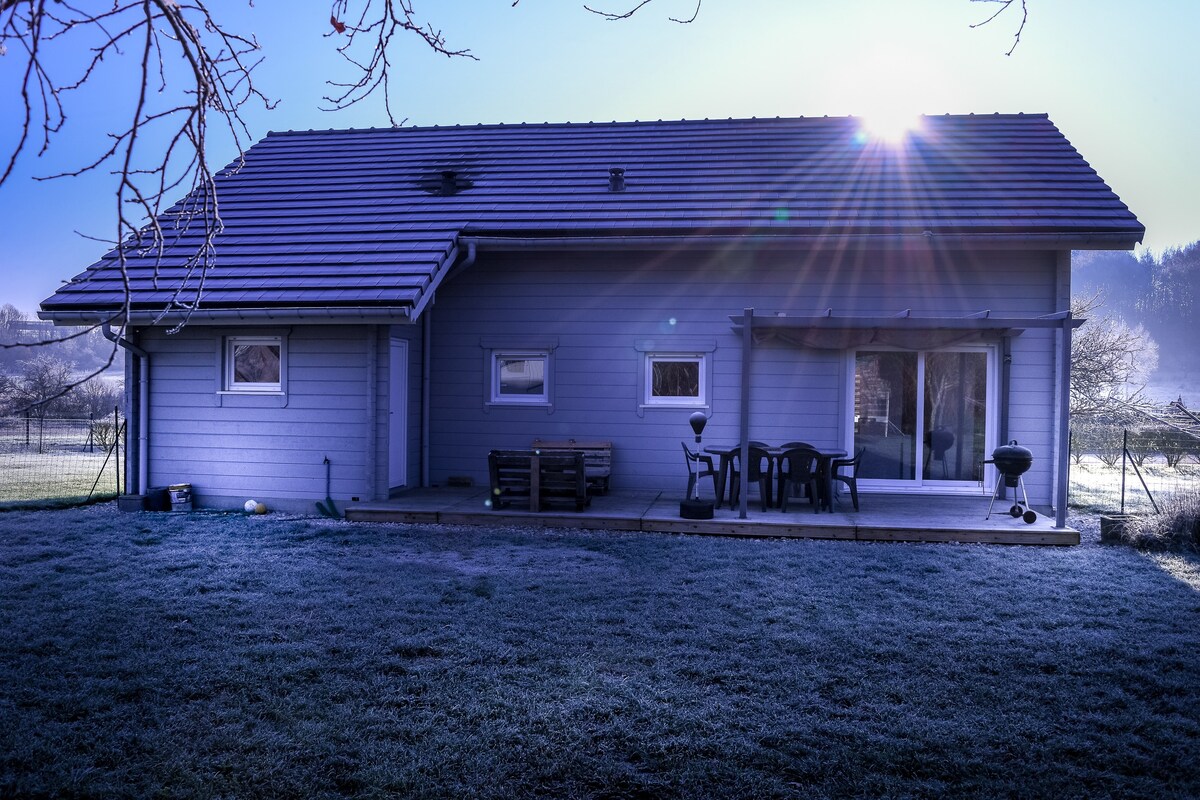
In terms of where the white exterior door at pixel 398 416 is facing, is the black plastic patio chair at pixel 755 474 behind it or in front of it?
in front

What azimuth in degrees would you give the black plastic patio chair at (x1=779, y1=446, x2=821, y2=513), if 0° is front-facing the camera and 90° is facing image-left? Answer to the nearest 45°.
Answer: approximately 180°

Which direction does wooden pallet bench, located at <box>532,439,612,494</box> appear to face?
toward the camera

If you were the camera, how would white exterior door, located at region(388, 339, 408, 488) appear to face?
facing to the right of the viewer

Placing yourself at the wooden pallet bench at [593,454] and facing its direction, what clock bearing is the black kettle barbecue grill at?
The black kettle barbecue grill is roughly at 10 o'clock from the wooden pallet bench.

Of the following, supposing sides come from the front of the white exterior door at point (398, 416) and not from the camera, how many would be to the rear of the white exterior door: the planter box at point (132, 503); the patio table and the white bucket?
2

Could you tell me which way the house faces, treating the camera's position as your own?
facing the viewer

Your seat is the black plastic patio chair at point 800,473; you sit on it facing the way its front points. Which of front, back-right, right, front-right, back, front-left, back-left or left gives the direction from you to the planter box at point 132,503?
left

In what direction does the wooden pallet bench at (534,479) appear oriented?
away from the camera

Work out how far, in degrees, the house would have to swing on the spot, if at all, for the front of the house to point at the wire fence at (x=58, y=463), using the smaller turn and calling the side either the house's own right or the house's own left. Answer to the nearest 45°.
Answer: approximately 135° to the house's own right

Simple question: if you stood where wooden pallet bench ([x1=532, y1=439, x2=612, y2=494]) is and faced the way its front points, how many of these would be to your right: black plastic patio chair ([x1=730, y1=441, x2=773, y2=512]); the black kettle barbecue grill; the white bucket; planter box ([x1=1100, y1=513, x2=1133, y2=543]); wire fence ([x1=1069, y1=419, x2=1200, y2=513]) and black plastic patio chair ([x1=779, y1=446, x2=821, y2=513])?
1

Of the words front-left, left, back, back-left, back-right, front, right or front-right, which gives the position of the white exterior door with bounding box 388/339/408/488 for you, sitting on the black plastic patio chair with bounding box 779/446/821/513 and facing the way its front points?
left

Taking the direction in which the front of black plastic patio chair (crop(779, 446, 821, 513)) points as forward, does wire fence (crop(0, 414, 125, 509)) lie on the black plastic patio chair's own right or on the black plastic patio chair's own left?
on the black plastic patio chair's own left

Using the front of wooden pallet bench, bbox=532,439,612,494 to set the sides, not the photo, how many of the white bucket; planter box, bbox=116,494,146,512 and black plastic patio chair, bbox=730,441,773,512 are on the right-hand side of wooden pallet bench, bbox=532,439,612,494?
2

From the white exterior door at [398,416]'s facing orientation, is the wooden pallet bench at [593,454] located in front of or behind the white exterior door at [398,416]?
in front

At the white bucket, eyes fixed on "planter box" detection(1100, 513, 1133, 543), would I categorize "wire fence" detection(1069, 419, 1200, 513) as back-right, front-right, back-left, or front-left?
front-left
